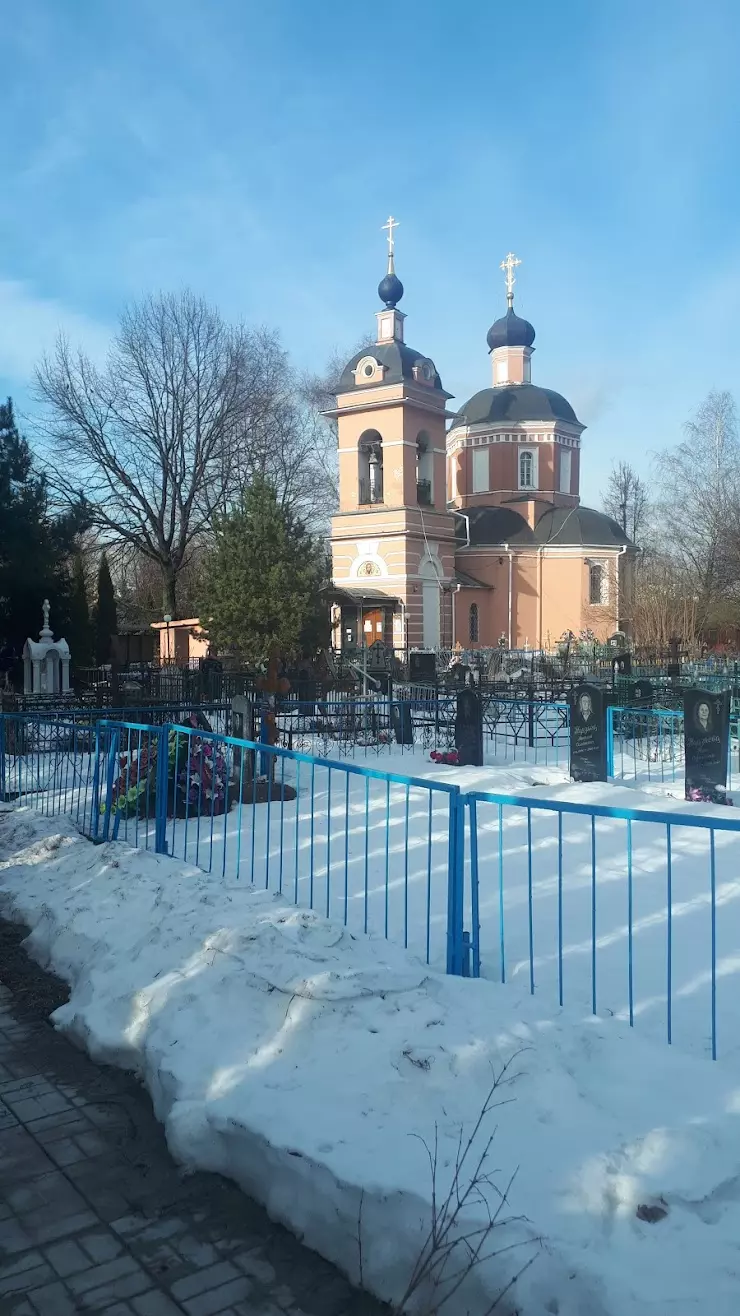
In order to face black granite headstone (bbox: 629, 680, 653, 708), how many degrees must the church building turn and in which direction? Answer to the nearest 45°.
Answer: approximately 45° to its left

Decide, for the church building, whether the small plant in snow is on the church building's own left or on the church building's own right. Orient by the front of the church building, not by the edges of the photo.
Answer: on the church building's own left

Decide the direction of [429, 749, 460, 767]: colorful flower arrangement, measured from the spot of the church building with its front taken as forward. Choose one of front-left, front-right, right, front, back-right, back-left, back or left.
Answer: front-left

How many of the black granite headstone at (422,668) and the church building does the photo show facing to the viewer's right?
0

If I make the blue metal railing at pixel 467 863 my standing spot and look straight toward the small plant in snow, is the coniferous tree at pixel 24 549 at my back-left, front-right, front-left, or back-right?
back-right

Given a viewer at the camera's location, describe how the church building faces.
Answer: facing the viewer and to the left of the viewer

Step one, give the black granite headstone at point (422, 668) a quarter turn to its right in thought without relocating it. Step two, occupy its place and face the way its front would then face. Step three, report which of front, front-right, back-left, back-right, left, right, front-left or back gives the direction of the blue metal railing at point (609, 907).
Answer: left

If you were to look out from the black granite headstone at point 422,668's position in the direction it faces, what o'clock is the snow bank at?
The snow bank is roughly at 12 o'clock from the black granite headstone.

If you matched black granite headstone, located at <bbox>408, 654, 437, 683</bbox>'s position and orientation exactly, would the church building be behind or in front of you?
behind

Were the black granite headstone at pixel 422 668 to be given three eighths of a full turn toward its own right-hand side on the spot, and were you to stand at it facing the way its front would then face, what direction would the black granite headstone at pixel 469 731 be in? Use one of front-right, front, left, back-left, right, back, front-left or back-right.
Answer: back-left

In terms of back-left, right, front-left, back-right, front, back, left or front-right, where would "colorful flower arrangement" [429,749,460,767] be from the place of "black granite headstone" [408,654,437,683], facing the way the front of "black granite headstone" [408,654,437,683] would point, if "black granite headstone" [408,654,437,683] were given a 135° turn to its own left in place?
back-right

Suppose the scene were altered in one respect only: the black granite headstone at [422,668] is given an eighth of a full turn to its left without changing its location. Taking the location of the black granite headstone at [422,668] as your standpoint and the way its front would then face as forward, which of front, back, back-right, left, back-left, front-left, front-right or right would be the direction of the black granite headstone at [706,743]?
front-right

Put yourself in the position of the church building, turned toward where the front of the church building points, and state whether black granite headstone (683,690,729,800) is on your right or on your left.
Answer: on your left

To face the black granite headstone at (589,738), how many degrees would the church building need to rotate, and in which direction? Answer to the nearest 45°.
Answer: approximately 45° to its left

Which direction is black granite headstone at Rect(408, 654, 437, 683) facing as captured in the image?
toward the camera
